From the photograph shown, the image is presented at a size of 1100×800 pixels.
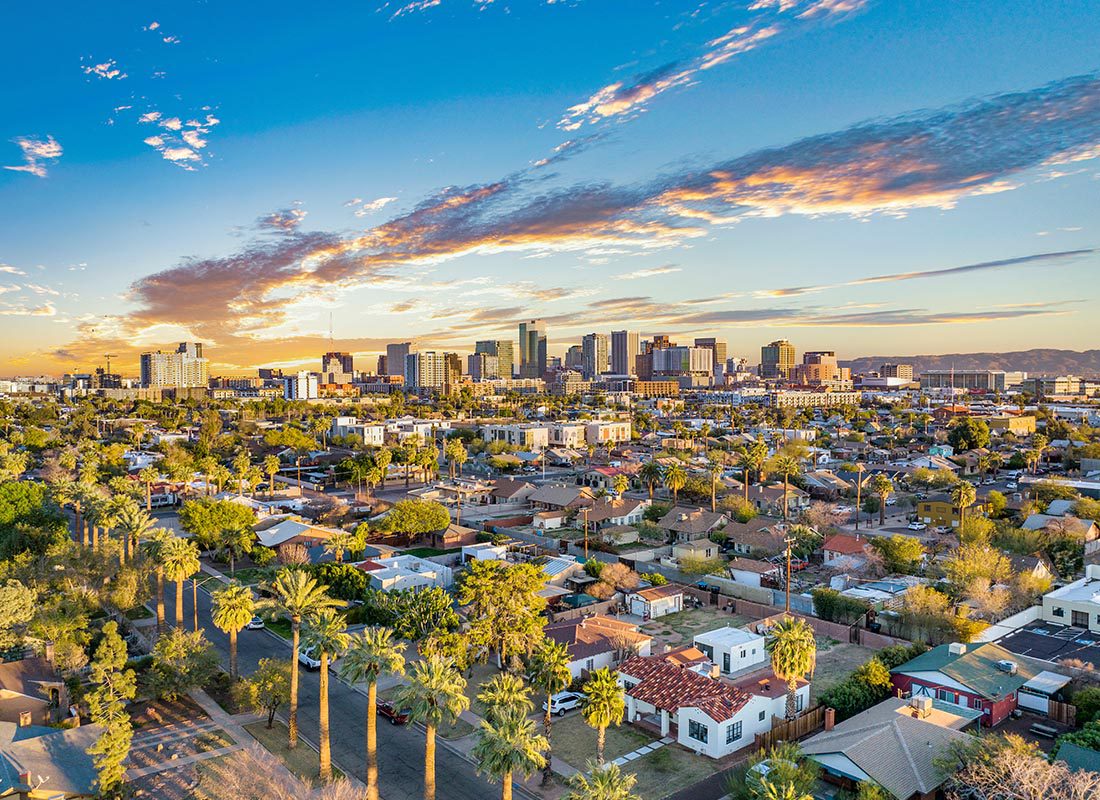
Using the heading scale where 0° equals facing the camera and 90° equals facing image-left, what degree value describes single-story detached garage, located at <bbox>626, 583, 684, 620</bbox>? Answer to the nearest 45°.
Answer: approximately 45°

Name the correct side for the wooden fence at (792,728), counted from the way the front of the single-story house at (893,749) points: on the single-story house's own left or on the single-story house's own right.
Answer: on the single-story house's own right
